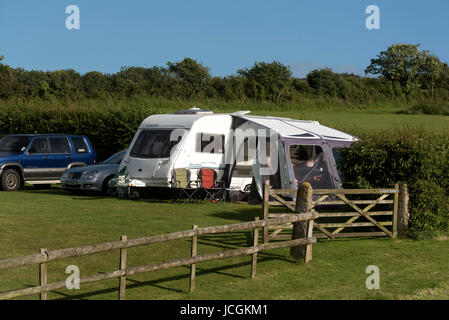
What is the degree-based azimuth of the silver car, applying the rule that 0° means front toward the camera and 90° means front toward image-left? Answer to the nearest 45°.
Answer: approximately 45°

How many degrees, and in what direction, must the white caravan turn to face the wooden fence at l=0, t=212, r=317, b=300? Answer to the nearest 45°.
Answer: approximately 45° to its left

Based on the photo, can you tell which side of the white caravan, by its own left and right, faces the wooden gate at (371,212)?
left

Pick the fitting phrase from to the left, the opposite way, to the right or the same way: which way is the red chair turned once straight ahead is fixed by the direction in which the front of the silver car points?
to the left

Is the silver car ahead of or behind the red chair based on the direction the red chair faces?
behind

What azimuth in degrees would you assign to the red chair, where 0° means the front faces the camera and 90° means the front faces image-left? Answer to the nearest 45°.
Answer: approximately 315°
